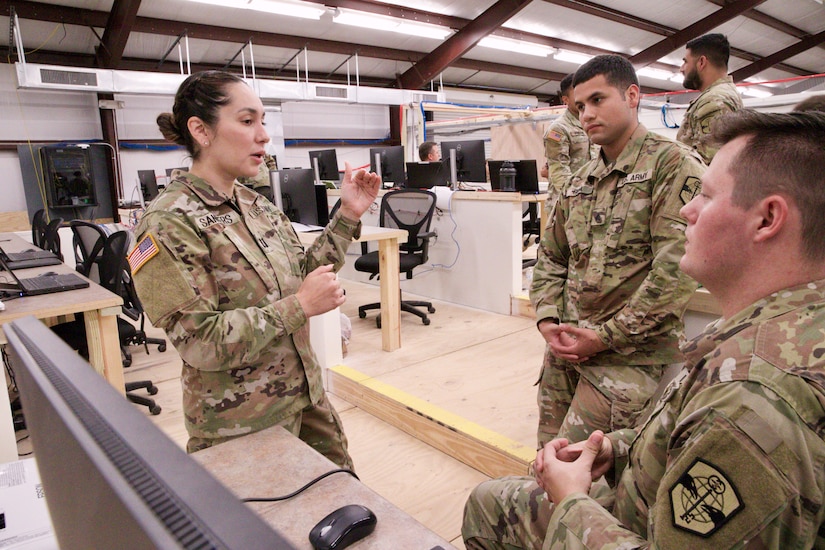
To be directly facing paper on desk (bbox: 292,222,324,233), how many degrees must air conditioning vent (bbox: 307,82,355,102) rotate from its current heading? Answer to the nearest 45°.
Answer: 0° — it already faces it

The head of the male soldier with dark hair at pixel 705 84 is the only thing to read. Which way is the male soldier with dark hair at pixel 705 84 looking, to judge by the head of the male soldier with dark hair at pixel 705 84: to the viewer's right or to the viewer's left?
to the viewer's left

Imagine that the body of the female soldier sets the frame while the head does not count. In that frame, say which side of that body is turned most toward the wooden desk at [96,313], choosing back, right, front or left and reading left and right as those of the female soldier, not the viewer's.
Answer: back

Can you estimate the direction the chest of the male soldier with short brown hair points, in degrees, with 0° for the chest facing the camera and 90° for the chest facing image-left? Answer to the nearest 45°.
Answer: approximately 90°

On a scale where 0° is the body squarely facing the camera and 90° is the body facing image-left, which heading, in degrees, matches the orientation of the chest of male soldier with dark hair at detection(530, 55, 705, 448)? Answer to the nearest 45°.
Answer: approximately 45°

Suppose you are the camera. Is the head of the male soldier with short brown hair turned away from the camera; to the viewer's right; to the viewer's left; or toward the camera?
to the viewer's left

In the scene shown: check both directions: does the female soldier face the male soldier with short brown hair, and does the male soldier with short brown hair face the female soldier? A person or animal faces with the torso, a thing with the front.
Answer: yes
